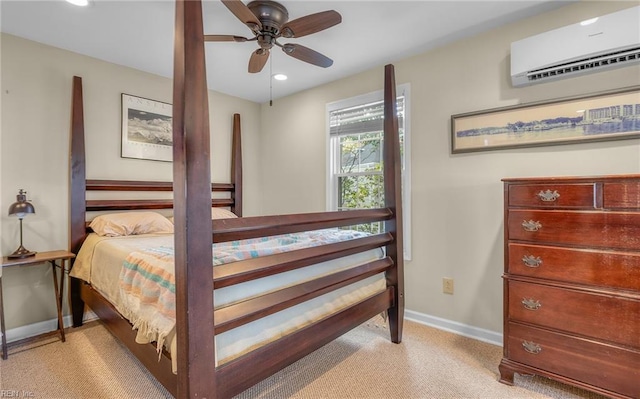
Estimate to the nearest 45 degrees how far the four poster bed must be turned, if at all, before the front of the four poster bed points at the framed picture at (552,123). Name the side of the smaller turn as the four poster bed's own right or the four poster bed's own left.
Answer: approximately 45° to the four poster bed's own left

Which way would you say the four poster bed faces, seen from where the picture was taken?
facing the viewer and to the right of the viewer

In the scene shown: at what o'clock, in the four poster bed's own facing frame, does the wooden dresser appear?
The wooden dresser is roughly at 11 o'clock from the four poster bed.

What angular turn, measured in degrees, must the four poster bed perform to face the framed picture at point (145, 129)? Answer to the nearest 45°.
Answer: approximately 180°

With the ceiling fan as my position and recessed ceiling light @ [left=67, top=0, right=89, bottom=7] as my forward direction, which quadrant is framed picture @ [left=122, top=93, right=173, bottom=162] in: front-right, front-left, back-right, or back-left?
front-right

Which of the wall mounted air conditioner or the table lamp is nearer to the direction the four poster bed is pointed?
the wall mounted air conditioner

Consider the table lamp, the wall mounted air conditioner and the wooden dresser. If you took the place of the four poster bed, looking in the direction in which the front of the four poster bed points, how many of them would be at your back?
1

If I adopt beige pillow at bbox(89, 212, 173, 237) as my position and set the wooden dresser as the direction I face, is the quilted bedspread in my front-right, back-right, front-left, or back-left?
front-right
